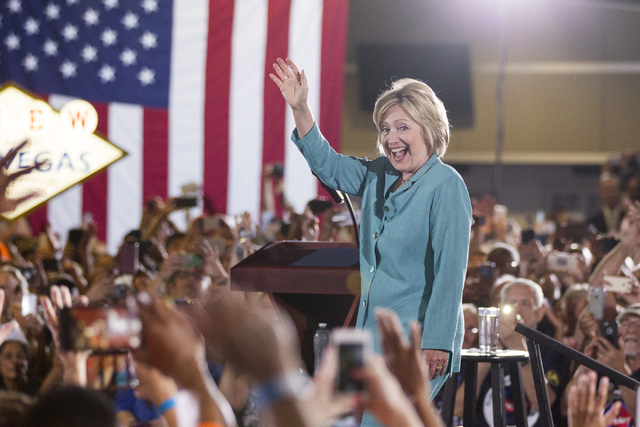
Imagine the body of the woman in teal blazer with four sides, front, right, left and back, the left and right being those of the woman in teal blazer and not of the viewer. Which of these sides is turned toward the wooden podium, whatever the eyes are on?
right

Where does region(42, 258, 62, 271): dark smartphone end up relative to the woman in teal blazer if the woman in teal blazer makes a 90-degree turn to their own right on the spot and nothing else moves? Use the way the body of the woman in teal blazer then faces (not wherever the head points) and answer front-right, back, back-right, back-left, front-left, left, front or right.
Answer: front

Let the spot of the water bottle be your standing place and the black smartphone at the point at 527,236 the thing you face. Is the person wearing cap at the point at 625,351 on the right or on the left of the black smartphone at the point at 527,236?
right

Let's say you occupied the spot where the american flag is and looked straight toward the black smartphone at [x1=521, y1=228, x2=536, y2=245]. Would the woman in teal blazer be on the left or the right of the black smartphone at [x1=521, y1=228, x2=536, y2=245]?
right

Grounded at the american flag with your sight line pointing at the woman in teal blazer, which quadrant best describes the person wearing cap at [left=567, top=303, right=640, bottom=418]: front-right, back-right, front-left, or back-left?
front-left

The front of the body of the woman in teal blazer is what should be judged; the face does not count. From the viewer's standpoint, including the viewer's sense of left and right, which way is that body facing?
facing the viewer and to the left of the viewer

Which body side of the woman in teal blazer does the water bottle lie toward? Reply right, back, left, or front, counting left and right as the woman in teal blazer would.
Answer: right
